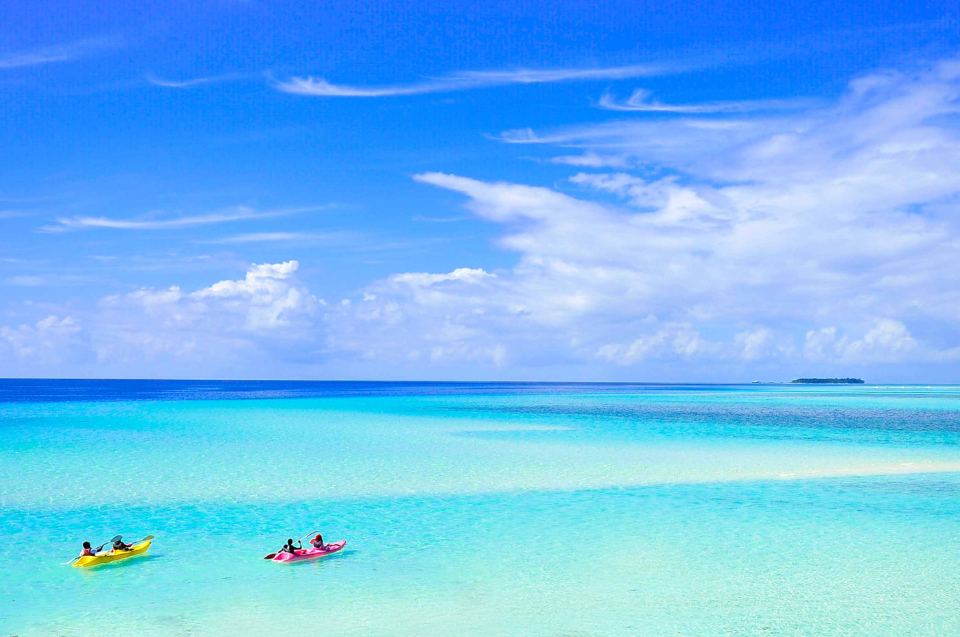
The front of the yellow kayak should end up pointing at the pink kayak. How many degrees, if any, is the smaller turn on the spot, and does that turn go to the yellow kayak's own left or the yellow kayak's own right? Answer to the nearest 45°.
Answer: approximately 45° to the yellow kayak's own right

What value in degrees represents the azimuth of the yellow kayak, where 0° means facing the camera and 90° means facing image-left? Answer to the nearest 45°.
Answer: approximately 225°

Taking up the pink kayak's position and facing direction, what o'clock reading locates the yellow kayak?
The yellow kayak is roughly at 8 o'clock from the pink kayak.

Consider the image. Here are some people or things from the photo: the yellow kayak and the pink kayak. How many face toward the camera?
0

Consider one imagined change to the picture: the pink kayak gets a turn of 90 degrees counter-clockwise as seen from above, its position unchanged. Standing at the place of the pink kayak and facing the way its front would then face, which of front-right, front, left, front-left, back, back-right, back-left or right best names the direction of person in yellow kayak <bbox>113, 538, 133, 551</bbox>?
front-left

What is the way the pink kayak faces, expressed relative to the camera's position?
facing away from the viewer and to the right of the viewer
